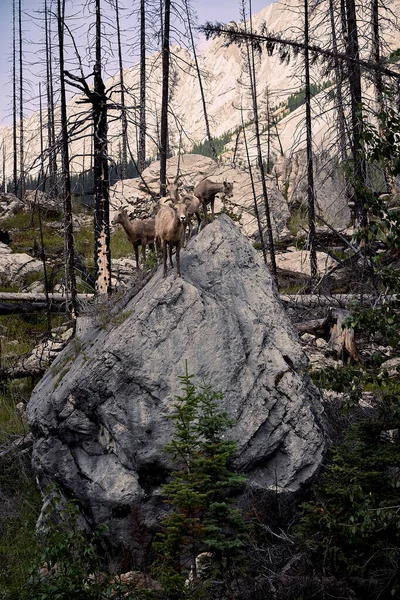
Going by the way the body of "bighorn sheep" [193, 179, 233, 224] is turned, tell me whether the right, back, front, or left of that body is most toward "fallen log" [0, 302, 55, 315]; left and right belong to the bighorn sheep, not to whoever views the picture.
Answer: back

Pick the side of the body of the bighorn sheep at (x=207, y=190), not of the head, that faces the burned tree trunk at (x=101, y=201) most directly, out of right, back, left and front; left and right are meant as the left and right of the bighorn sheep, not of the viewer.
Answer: back

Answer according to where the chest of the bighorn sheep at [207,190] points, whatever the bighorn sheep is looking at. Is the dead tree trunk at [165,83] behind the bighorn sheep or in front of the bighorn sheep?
behind

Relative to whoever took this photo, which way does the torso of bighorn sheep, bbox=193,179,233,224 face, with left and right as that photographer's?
facing the viewer and to the right of the viewer

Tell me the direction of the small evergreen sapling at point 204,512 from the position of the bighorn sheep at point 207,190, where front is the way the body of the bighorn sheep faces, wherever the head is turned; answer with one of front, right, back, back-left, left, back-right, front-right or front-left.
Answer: front-right

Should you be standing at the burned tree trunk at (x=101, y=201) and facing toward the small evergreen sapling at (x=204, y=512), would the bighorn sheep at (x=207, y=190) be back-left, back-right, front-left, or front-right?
front-left

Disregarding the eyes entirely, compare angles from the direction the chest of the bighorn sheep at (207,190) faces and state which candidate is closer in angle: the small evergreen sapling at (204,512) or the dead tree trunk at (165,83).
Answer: the small evergreen sapling

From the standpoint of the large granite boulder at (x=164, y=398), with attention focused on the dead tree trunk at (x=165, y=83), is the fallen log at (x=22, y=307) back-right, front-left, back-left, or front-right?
front-left
